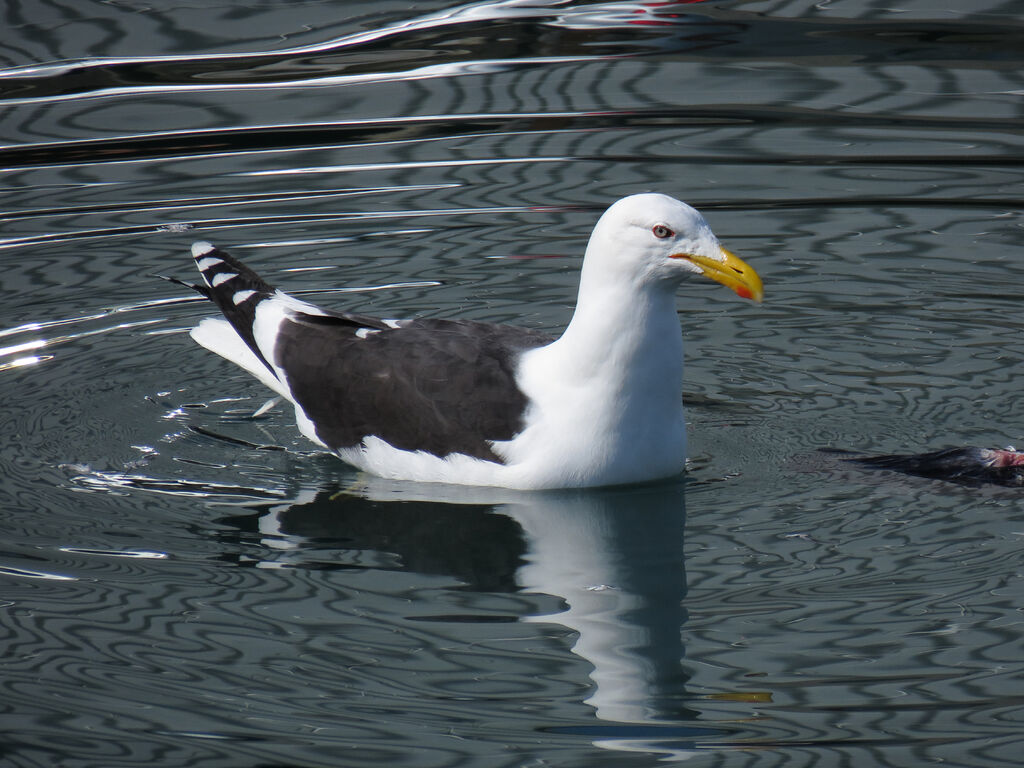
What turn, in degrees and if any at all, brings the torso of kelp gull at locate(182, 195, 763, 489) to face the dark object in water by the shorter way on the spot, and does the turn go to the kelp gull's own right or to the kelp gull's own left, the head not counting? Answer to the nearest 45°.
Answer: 0° — it already faces it

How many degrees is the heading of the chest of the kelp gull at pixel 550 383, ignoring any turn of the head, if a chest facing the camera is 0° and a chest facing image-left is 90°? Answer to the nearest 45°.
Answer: approximately 270°
